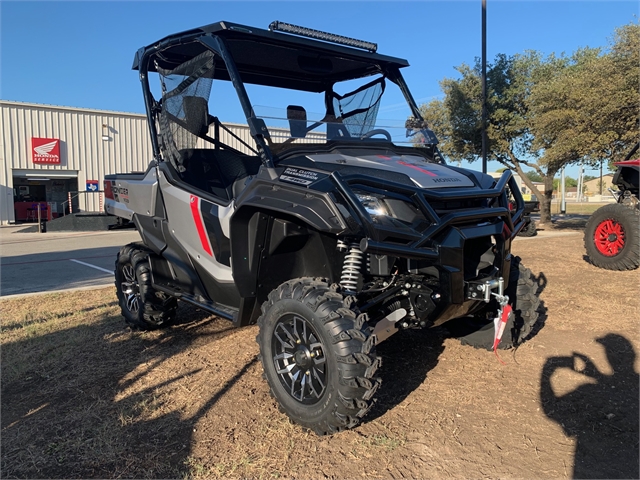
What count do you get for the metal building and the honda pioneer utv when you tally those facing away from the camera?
0

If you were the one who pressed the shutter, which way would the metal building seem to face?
facing the viewer and to the right of the viewer

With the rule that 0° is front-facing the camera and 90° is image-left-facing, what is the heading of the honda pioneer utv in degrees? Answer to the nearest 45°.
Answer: approximately 315°

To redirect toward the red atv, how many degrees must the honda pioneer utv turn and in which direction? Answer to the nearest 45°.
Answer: approximately 90° to its left

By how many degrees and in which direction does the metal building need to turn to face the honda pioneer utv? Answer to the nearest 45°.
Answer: approximately 45° to its right

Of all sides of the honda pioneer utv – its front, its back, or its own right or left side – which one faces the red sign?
back

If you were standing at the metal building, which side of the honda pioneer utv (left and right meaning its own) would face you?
back
